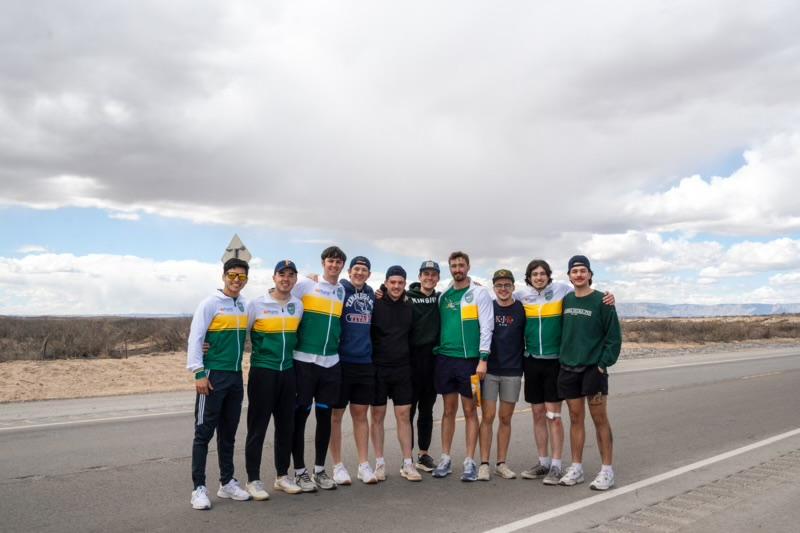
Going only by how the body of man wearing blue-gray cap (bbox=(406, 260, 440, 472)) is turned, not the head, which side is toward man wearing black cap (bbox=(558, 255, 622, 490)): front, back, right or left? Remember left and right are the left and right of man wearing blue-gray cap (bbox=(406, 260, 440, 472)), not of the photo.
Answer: left

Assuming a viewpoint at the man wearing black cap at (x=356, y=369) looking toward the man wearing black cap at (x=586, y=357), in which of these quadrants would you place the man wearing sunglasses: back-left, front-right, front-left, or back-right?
back-right

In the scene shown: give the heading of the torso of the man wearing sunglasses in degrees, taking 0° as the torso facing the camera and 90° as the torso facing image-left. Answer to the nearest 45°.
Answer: approximately 315°

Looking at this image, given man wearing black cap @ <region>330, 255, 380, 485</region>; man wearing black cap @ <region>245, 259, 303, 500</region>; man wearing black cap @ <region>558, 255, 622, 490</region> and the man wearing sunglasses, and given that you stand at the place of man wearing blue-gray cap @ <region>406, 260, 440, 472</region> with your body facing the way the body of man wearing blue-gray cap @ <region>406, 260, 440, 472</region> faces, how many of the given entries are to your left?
1

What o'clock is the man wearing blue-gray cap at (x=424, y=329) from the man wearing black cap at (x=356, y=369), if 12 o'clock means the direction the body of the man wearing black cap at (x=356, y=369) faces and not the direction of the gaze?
the man wearing blue-gray cap at (x=424, y=329) is roughly at 8 o'clock from the man wearing black cap at (x=356, y=369).

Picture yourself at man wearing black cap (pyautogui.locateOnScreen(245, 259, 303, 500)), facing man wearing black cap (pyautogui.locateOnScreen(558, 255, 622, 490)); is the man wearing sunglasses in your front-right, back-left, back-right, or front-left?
back-right

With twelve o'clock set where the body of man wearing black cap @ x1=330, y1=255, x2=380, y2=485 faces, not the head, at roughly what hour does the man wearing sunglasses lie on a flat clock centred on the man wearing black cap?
The man wearing sunglasses is roughly at 2 o'clock from the man wearing black cap.

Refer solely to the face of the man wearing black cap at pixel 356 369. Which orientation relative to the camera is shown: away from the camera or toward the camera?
toward the camera

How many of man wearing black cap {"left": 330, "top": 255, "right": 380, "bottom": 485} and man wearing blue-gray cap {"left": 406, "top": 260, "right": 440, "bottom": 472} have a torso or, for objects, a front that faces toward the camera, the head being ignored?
2

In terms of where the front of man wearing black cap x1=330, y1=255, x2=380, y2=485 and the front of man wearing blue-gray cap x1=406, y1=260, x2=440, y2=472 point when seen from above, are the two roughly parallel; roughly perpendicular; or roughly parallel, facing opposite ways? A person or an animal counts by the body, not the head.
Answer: roughly parallel

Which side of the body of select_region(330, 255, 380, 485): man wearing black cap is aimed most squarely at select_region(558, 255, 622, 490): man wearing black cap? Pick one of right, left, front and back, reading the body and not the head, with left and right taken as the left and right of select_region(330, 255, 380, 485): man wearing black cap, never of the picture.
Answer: left

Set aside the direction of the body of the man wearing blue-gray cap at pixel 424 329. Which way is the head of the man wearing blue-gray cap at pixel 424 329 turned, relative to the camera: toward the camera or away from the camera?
toward the camera

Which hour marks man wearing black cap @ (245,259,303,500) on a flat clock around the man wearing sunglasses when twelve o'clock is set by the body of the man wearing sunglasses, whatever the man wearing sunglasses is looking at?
The man wearing black cap is roughly at 10 o'clock from the man wearing sunglasses.

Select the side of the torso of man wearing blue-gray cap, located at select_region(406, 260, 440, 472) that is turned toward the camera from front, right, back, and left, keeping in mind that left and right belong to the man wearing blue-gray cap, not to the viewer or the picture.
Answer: front

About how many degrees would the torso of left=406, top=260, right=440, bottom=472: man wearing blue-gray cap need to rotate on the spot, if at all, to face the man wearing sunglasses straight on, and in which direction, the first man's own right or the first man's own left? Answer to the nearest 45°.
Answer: approximately 45° to the first man's own right
